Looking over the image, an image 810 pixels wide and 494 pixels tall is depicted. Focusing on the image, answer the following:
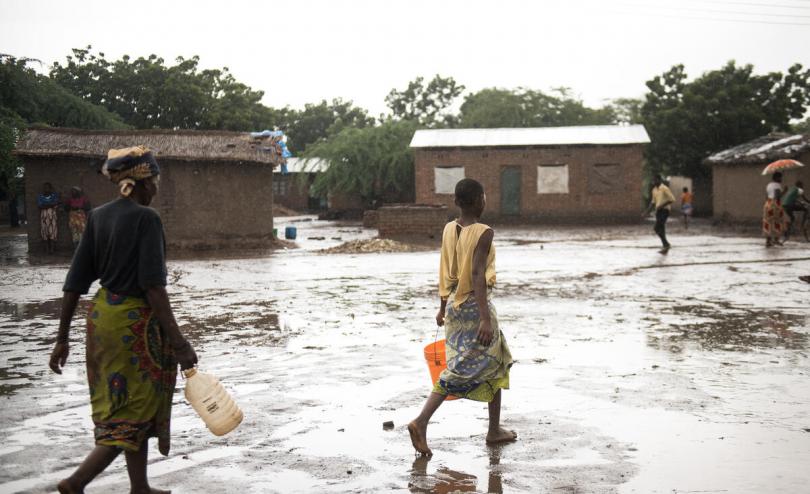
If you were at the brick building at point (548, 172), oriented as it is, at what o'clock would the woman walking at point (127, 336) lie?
The woman walking is roughly at 12 o'clock from the brick building.

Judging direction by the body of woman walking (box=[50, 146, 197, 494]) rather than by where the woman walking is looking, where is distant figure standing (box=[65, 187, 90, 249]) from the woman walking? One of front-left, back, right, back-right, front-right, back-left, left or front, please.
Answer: front-left

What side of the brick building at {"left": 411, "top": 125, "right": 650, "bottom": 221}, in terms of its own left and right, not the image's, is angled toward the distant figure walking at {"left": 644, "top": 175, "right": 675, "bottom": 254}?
front

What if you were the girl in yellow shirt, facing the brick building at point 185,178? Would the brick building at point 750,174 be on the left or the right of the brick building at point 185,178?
right

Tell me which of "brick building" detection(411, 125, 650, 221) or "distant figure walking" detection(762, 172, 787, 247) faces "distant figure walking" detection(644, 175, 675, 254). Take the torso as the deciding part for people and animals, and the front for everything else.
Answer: the brick building

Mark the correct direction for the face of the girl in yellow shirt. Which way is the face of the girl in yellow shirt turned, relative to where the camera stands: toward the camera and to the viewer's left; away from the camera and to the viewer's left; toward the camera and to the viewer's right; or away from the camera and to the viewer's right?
away from the camera and to the viewer's right

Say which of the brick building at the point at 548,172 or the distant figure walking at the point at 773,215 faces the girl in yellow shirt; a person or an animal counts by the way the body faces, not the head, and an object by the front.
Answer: the brick building

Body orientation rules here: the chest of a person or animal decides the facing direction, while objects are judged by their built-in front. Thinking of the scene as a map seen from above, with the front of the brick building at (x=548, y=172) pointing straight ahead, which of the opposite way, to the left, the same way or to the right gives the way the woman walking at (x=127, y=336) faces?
the opposite way

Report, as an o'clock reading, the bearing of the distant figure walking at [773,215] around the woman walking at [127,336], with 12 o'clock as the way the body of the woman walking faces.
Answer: The distant figure walking is roughly at 12 o'clock from the woman walking.

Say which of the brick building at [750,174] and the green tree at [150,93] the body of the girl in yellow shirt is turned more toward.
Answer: the brick building

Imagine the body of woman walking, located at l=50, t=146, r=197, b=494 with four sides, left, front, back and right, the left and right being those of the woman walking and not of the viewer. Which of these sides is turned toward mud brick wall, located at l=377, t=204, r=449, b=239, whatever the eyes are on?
front

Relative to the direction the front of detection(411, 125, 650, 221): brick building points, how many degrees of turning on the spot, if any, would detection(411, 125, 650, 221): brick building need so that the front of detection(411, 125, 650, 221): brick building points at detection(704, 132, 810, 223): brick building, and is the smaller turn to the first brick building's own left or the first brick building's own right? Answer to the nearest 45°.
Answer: approximately 45° to the first brick building's own left

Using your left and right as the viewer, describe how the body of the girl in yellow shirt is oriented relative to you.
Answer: facing away from the viewer and to the right of the viewer

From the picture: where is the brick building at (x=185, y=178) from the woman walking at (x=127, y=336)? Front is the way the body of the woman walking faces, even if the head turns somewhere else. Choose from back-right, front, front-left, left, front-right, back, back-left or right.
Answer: front-left

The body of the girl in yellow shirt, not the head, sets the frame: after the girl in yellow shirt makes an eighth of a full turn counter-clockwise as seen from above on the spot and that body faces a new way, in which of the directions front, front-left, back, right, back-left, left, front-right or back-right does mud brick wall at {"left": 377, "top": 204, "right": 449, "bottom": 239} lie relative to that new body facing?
front
